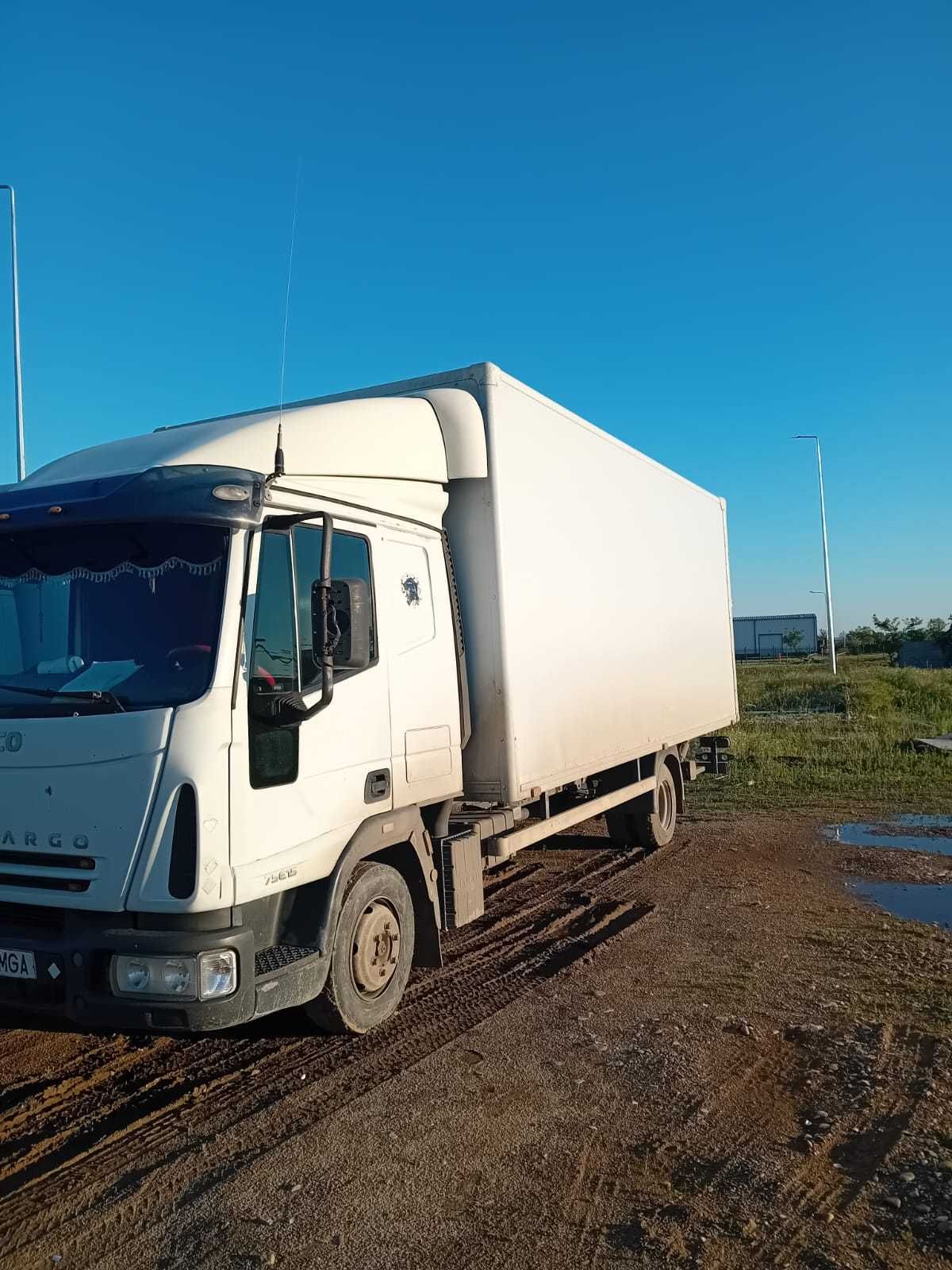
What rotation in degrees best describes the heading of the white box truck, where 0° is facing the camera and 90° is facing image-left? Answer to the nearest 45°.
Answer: approximately 45°
